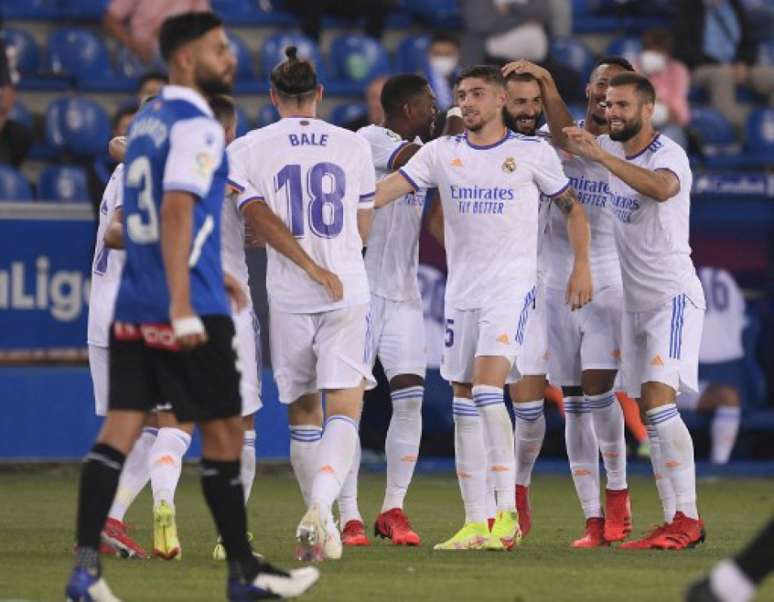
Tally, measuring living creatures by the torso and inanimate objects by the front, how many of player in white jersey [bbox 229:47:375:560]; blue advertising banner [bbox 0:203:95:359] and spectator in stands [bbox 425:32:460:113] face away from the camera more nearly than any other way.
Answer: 1

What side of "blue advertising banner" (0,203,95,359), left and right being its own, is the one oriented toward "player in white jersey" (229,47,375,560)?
front

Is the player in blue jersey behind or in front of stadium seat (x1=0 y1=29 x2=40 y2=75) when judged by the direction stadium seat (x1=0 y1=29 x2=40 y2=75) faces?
in front

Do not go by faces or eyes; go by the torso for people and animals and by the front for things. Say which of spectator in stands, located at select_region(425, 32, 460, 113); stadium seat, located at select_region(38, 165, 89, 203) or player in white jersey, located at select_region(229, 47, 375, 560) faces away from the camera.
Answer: the player in white jersey

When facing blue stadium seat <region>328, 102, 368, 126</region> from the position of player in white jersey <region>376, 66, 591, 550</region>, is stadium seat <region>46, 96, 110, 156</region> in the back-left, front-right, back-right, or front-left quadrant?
front-left

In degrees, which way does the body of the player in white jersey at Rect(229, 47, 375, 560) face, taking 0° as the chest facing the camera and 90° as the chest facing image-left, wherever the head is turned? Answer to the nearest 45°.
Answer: approximately 180°

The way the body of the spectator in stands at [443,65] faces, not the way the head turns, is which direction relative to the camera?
toward the camera

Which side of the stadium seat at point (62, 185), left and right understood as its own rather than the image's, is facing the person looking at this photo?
front

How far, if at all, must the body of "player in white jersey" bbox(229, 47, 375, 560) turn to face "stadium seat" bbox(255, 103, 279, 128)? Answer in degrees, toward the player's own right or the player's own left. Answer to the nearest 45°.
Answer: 0° — they already face it

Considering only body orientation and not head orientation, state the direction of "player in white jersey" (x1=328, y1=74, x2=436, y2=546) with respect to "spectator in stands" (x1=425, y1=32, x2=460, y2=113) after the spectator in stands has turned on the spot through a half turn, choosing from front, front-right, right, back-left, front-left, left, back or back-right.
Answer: back

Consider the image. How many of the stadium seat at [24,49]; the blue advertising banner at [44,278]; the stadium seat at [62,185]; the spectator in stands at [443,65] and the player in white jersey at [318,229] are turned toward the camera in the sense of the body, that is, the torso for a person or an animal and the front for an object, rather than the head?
4

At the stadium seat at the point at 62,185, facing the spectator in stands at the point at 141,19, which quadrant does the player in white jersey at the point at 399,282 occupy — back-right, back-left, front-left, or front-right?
back-right

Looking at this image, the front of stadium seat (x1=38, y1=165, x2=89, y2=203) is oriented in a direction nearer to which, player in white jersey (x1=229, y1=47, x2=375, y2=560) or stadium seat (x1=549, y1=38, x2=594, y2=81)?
the player in white jersey

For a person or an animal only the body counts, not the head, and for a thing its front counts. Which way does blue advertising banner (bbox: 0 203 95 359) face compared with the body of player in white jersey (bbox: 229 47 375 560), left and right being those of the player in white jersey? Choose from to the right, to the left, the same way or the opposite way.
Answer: the opposite way

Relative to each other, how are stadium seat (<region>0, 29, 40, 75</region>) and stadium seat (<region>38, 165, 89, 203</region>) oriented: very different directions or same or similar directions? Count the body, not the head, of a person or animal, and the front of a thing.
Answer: same or similar directions

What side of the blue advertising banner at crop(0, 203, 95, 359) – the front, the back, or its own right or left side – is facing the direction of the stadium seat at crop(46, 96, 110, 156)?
back

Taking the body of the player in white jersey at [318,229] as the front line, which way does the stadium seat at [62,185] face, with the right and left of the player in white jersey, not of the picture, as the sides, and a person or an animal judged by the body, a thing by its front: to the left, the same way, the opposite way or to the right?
the opposite way

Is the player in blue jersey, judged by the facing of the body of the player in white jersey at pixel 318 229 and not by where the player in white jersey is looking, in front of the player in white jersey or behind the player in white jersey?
behind

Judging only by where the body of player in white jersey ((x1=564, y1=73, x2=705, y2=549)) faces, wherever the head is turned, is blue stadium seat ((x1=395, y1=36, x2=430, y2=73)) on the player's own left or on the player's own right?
on the player's own right

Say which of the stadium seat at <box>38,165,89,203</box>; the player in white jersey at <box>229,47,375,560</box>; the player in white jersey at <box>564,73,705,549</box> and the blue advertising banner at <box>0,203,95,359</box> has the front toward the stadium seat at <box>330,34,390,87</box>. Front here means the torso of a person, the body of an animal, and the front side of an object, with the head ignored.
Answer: the player in white jersey at <box>229,47,375,560</box>

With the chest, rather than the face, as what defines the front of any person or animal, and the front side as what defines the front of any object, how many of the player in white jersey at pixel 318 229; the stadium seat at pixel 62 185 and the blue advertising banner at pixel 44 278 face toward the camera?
2

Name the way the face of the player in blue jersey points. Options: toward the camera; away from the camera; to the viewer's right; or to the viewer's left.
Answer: to the viewer's right

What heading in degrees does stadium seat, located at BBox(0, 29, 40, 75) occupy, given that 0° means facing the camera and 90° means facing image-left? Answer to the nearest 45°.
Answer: approximately 0°
